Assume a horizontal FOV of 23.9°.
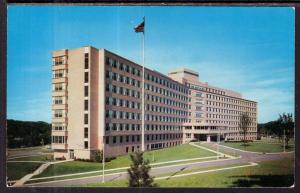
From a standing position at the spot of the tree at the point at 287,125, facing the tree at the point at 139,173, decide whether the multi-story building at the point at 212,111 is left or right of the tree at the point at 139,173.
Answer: right

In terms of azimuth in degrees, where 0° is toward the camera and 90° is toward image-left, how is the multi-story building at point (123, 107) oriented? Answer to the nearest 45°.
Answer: approximately 315°

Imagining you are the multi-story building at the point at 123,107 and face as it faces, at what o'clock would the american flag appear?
The american flag is roughly at 1 o'clock from the multi-story building.

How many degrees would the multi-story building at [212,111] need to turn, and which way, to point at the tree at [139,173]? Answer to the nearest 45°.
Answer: approximately 90° to its right
